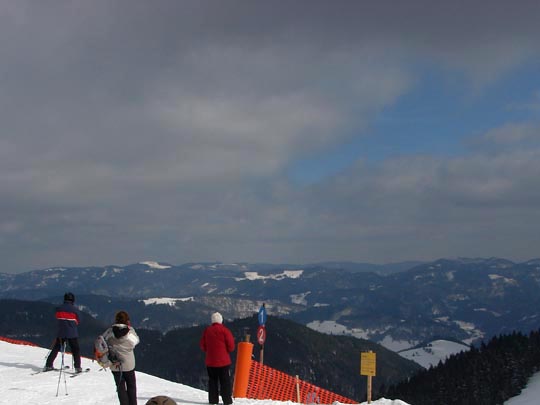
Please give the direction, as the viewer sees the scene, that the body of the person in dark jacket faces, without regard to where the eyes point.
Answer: away from the camera

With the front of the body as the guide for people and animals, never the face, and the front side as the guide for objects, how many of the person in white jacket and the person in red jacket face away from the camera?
2

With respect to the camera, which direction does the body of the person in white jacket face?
away from the camera

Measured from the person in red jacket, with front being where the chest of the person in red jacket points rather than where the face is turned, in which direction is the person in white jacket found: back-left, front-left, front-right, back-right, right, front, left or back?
back-left

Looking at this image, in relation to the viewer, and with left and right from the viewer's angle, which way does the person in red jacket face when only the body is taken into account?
facing away from the viewer

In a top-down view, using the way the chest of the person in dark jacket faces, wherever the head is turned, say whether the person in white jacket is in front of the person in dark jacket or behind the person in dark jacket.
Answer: behind

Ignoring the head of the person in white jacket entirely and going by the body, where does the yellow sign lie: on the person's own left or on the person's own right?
on the person's own right

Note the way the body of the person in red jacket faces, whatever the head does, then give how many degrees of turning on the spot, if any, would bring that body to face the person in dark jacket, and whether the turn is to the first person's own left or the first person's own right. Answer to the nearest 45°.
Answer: approximately 45° to the first person's own left
